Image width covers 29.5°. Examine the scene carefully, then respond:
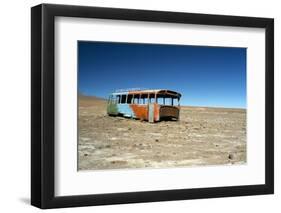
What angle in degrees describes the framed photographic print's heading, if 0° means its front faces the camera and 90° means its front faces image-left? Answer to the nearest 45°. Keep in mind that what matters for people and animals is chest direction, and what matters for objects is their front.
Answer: approximately 315°
